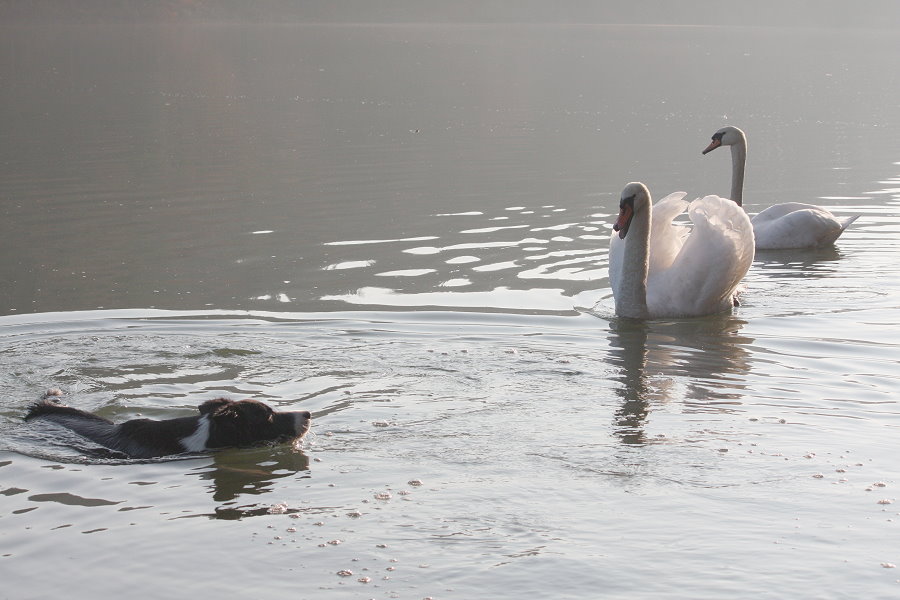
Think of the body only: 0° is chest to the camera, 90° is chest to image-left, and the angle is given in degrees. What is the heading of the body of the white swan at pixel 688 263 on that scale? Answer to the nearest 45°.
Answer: approximately 45°

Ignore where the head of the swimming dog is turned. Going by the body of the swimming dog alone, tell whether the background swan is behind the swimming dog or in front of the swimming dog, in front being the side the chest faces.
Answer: in front

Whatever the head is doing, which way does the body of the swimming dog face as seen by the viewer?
to the viewer's right

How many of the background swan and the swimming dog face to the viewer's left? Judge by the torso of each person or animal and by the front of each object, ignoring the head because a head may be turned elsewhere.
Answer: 1

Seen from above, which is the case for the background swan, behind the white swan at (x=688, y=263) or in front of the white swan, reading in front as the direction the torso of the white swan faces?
behind

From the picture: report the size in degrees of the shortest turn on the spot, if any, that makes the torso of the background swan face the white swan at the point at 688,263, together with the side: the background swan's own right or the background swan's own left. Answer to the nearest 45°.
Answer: approximately 90° to the background swan's own left

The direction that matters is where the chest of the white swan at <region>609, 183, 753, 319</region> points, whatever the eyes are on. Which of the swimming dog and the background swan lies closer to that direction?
the swimming dog

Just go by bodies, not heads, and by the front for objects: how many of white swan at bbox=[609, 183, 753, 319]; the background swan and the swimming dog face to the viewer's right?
1

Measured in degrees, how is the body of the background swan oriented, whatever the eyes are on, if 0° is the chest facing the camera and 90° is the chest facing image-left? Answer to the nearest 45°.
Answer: approximately 90°

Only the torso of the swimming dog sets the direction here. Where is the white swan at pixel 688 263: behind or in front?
in front

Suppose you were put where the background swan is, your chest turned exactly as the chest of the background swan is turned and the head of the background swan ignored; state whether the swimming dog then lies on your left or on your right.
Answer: on your left
